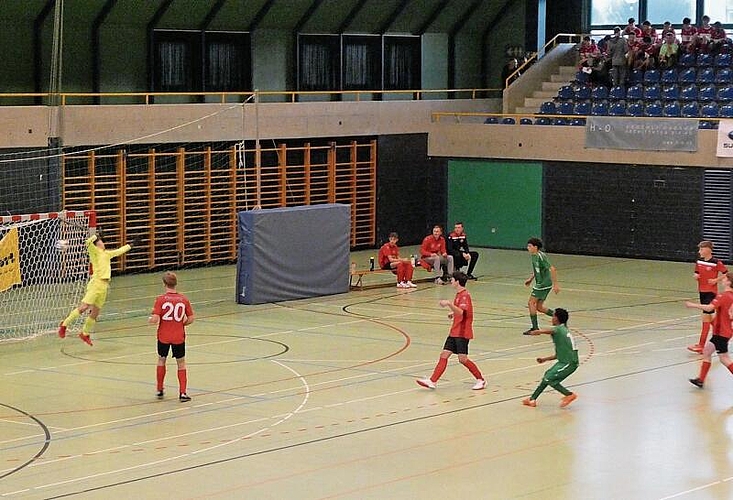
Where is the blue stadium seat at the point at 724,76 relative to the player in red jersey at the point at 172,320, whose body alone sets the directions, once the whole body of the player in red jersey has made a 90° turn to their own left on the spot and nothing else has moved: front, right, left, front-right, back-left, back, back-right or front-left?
back-right

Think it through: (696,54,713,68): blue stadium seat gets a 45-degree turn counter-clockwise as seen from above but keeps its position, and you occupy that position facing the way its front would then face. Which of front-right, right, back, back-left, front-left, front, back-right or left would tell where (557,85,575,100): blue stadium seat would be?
right

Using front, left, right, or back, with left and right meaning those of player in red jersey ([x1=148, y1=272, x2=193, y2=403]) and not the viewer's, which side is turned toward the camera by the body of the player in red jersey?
back

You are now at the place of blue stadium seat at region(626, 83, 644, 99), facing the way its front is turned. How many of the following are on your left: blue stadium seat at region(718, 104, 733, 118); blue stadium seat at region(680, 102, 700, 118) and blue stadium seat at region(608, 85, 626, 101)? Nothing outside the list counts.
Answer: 2

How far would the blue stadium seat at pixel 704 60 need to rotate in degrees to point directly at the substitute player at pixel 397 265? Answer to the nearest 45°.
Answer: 0° — it already faces them

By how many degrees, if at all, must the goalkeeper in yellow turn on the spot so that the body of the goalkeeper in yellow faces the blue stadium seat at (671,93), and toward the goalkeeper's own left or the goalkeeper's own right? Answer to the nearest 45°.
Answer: approximately 90° to the goalkeeper's own left

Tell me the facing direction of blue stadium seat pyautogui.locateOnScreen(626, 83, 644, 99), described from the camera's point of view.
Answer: facing the viewer and to the left of the viewer

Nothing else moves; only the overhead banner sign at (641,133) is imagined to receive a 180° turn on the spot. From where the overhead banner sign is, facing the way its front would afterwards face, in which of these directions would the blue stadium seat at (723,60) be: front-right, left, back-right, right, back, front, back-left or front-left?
front-right

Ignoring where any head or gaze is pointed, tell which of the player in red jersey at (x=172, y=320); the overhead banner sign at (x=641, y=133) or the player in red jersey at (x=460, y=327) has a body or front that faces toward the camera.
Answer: the overhead banner sign

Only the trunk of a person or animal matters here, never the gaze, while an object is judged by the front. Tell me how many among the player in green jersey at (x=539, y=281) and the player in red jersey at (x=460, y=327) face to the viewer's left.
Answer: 2

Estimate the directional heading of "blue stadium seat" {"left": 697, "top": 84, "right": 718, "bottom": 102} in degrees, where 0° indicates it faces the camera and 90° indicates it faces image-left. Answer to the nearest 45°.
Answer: approximately 45°

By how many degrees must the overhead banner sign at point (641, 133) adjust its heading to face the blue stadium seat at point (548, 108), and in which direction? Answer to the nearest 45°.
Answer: approximately 135° to its right

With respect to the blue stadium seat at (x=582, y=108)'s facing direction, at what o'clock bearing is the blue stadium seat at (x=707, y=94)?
the blue stadium seat at (x=707, y=94) is roughly at 8 o'clock from the blue stadium seat at (x=582, y=108).

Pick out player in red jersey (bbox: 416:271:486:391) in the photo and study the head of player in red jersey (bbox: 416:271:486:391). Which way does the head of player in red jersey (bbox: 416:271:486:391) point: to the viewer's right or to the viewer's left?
to the viewer's left

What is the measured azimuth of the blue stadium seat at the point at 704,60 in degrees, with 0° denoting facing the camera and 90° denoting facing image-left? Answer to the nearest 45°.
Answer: approximately 45°

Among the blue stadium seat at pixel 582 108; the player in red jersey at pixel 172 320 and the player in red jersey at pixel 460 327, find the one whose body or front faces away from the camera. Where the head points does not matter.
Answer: the player in red jersey at pixel 172 320
